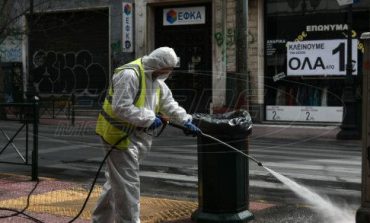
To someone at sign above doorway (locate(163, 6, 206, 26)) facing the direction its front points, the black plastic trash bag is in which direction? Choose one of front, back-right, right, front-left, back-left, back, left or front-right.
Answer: front

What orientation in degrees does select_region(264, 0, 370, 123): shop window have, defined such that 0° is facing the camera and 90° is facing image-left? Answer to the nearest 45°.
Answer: approximately 0°

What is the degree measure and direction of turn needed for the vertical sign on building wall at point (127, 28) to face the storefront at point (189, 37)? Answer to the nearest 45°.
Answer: approximately 90° to its left

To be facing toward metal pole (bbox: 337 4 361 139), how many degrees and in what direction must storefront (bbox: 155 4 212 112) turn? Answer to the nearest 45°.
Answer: approximately 45° to its left

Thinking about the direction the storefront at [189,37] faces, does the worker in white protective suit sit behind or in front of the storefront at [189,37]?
in front

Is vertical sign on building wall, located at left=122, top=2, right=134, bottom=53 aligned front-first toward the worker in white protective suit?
yes

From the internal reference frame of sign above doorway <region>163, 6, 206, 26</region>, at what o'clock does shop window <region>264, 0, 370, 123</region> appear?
The shop window is roughly at 10 o'clock from the sign above doorway.

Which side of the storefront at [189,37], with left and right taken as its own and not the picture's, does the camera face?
front

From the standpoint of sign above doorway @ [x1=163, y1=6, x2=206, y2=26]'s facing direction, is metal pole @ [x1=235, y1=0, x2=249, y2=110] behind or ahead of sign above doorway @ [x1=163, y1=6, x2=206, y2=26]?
ahead

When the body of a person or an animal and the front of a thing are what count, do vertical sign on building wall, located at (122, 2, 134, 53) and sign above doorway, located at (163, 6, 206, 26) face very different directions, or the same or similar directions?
same or similar directions

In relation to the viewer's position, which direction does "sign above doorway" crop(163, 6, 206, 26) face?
facing the viewer

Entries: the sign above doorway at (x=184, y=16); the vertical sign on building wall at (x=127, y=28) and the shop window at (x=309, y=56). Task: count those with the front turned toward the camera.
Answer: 3

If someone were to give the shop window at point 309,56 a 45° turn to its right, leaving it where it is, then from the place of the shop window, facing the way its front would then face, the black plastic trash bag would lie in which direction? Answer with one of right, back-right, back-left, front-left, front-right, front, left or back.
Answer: front-left

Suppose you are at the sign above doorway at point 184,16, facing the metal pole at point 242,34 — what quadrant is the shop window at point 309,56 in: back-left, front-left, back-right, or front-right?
front-left

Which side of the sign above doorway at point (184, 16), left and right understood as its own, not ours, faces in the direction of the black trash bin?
front

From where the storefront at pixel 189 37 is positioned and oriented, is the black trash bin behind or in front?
in front

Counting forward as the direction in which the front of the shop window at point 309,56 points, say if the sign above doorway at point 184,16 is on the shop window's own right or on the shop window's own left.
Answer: on the shop window's own right
